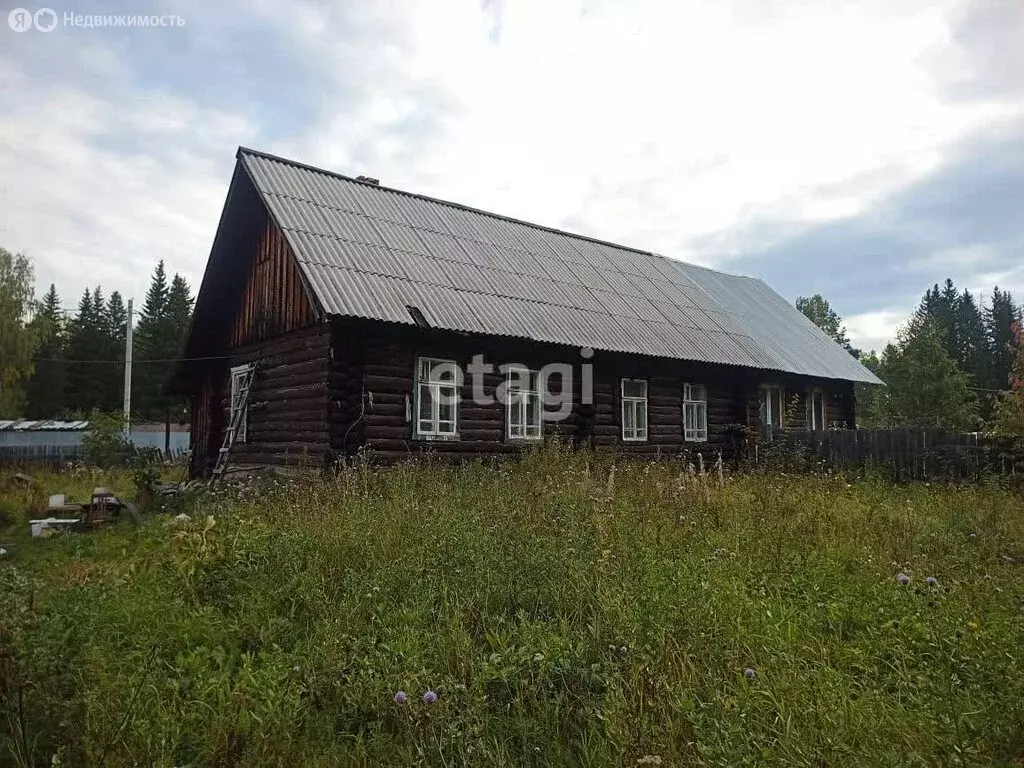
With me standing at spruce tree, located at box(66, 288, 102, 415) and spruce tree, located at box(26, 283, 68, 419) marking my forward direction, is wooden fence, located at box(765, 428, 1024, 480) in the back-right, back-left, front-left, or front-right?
back-left

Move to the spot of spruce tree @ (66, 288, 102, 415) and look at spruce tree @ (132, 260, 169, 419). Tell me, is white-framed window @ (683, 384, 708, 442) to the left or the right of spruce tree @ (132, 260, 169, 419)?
right

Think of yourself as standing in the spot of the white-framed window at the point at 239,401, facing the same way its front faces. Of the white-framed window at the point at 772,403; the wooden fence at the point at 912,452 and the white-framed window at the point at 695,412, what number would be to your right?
0

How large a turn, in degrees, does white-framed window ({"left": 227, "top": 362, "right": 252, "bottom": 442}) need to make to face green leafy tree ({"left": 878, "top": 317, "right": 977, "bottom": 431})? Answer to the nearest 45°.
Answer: approximately 135° to its left

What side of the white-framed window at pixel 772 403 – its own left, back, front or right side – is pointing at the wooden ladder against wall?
right

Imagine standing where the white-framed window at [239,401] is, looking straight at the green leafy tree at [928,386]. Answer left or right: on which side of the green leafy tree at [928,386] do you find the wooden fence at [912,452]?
right

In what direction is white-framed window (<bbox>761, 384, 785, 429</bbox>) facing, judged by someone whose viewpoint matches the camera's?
facing the viewer and to the right of the viewer

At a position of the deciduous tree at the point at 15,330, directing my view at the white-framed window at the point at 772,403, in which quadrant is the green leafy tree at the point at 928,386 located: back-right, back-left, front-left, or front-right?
front-left

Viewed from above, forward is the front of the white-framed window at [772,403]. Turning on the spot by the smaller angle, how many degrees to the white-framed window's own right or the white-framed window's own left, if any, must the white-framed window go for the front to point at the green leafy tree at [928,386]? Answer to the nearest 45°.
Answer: approximately 135° to the white-framed window's own left

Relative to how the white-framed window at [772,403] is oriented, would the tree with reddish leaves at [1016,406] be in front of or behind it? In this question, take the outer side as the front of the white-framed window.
in front

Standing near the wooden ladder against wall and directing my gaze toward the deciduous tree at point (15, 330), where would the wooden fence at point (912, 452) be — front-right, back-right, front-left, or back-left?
back-right

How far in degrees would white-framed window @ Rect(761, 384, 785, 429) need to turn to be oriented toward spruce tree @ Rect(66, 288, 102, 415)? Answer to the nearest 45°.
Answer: approximately 135° to its right

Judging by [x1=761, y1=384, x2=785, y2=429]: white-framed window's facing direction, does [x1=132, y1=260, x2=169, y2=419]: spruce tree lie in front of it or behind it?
behind

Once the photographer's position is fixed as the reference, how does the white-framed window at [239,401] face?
facing the viewer and to the left of the viewer

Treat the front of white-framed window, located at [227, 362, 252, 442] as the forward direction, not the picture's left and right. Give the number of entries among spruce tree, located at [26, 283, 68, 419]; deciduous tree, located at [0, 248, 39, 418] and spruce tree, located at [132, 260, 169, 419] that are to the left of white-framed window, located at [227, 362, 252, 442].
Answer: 0

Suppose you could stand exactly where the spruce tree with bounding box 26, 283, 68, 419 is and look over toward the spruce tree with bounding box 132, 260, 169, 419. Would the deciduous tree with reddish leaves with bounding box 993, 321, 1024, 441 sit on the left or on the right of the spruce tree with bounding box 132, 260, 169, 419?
right

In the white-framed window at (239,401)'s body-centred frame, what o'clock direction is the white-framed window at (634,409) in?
the white-framed window at (634,409) is roughly at 8 o'clock from the white-framed window at (239,401).

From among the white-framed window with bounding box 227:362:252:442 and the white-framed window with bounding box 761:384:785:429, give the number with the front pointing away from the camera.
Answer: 0
